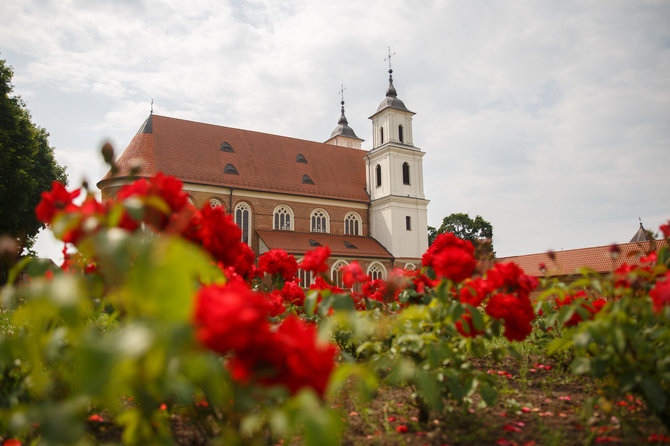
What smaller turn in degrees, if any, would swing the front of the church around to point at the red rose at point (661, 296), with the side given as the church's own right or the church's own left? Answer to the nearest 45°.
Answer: approximately 135° to the church's own right

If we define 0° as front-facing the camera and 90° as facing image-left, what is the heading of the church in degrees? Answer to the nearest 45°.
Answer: approximately 225°

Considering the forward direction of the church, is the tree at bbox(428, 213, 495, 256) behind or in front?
in front

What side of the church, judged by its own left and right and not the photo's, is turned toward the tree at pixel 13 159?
back

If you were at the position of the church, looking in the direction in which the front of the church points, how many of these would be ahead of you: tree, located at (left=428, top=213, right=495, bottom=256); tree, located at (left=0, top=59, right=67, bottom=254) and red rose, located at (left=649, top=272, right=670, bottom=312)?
1

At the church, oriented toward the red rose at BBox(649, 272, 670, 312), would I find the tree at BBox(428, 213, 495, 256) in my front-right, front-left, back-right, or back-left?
back-left
